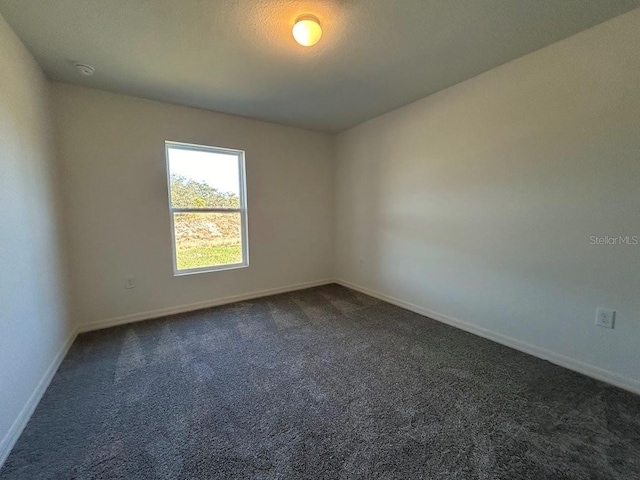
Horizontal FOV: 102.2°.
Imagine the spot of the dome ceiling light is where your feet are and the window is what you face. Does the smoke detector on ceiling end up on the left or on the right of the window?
left

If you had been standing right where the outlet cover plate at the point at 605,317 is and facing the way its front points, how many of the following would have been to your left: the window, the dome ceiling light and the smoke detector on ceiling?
0

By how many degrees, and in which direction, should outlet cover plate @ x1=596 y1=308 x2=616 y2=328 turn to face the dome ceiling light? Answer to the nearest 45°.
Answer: approximately 45° to its right

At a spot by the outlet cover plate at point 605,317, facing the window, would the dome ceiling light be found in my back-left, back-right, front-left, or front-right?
front-left

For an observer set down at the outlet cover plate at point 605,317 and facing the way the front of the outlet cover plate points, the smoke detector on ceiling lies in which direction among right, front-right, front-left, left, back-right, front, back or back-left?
front-right

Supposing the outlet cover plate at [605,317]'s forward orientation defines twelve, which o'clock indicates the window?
The window is roughly at 2 o'clock from the outlet cover plate.
